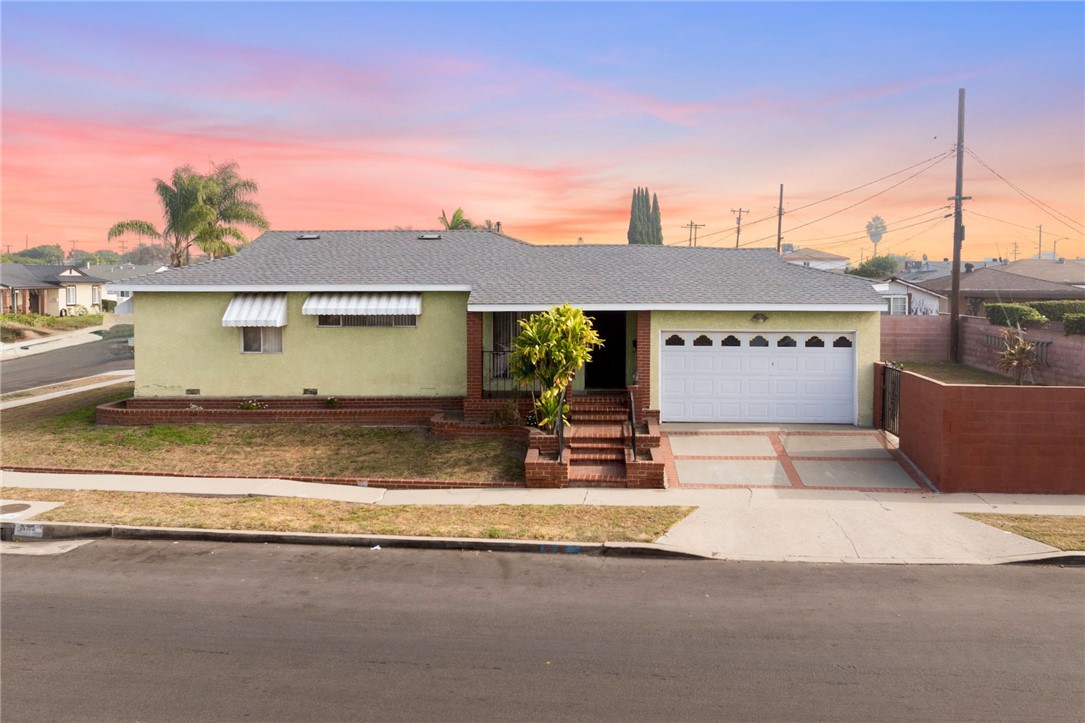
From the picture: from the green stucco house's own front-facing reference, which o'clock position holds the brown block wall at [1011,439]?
The brown block wall is roughly at 10 o'clock from the green stucco house.

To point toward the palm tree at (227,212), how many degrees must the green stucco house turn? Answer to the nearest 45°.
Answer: approximately 135° to its right

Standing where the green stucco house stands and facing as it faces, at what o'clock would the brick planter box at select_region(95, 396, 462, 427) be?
The brick planter box is roughly at 3 o'clock from the green stucco house.

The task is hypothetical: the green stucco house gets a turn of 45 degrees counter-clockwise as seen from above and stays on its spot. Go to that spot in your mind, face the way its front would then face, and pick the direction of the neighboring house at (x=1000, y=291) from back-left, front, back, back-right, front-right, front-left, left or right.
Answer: left

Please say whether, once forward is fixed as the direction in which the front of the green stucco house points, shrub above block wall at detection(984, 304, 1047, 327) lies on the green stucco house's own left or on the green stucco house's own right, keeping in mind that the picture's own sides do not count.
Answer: on the green stucco house's own left

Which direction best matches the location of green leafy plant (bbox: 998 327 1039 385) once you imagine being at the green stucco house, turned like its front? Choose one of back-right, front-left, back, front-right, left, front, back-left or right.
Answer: left

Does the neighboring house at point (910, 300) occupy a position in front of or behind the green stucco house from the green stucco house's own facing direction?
behind

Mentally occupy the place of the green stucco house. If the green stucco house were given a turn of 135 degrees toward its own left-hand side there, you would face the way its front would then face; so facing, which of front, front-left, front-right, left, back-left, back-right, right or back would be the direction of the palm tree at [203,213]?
left

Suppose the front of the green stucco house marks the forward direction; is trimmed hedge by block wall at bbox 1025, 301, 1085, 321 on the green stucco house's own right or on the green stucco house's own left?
on the green stucco house's own left

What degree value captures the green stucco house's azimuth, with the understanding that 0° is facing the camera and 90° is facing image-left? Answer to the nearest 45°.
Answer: approximately 0°

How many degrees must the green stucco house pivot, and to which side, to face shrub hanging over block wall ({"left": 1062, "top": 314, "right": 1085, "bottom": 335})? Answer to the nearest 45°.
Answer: approximately 90° to its left

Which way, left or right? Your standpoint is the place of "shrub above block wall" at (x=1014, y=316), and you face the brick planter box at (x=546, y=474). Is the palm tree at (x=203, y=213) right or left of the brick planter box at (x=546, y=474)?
right
